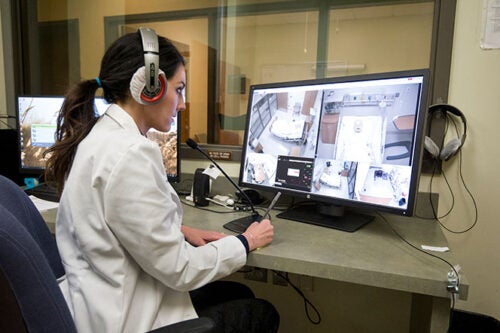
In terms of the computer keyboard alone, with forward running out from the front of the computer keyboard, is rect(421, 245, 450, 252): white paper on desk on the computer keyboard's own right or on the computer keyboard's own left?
on the computer keyboard's own left

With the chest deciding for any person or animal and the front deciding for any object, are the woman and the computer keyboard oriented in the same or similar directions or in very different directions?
very different directions

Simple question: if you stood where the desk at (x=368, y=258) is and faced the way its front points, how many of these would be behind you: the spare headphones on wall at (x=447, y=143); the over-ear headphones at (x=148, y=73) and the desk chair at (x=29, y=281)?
1

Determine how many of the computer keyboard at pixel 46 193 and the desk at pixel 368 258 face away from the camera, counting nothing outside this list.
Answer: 0

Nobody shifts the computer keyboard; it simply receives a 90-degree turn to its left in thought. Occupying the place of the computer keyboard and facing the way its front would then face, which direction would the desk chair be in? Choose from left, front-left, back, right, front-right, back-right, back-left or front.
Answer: front-right

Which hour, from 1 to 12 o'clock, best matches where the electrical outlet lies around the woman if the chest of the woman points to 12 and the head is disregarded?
The electrical outlet is roughly at 12 o'clock from the woman.

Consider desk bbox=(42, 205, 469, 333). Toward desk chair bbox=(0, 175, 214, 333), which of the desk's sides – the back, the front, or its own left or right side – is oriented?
front

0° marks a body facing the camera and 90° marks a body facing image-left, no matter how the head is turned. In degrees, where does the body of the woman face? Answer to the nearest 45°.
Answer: approximately 225°

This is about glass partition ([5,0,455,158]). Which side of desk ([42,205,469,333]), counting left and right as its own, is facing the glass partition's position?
back

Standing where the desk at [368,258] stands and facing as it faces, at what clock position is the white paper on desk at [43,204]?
The white paper on desk is roughly at 2 o'clock from the desk.

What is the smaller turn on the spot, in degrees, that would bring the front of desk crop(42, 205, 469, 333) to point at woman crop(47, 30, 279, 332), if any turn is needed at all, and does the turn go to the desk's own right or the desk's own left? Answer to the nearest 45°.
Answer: approximately 45° to the desk's own right

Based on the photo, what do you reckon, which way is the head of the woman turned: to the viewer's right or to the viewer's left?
to the viewer's right

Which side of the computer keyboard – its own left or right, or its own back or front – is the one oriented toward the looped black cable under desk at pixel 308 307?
left
